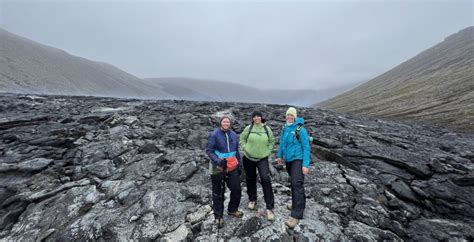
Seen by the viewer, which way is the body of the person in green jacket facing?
toward the camera

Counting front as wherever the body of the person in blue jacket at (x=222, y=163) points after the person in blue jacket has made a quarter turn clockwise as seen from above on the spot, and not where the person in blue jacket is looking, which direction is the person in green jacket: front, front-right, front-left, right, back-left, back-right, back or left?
back

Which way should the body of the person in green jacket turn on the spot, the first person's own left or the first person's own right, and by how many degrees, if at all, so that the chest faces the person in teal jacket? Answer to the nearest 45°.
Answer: approximately 90° to the first person's own left

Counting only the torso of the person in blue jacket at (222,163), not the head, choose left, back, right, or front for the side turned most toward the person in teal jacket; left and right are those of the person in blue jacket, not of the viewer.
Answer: left

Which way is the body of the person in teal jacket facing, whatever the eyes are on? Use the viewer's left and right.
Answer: facing the viewer and to the left of the viewer

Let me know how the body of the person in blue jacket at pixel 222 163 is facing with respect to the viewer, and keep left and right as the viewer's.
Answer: facing the viewer

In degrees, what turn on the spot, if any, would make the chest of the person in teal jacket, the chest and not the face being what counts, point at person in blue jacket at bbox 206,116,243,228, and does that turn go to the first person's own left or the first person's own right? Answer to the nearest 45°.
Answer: approximately 45° to the first person's own right
